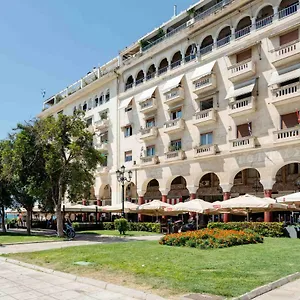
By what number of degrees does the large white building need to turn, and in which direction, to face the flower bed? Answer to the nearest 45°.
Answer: approximately 45° to its left

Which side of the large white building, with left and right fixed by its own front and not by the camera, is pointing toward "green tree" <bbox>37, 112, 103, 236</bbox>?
front

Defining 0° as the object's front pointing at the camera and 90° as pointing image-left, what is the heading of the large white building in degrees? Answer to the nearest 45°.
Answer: approximately 45°
